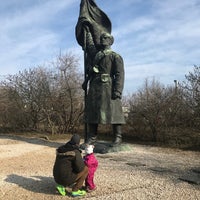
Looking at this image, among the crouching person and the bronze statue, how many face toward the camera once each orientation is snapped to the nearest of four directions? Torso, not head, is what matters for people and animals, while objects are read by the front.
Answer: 1

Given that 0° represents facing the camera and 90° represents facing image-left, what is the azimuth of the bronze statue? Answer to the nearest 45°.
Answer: approximately 0°

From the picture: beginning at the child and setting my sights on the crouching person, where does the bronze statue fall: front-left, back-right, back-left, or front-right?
back-right

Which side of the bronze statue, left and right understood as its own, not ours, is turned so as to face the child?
front

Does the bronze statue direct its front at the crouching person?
yes

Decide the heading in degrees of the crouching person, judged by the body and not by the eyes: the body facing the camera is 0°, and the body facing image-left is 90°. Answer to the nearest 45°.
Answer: approximately 225°

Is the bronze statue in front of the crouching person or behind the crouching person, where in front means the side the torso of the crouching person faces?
in front
